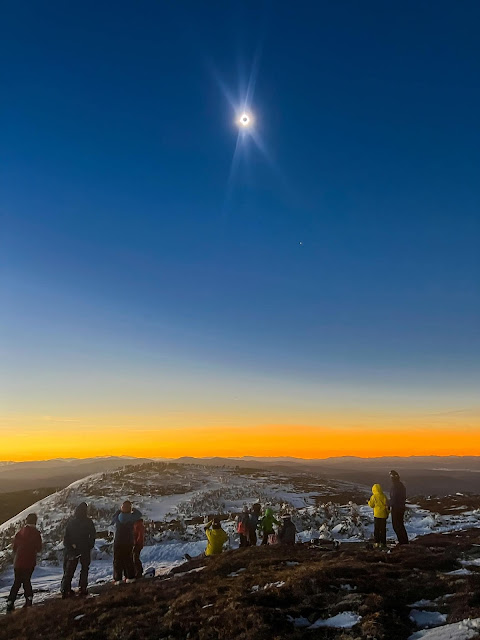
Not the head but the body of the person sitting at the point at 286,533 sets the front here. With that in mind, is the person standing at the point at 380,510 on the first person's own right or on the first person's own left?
on the first person's own right

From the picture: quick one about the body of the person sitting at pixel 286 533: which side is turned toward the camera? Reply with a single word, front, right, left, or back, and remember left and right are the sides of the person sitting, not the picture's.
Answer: back

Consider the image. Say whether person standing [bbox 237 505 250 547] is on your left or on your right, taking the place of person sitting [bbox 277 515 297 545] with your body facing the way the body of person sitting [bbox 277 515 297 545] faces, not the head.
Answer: on your left

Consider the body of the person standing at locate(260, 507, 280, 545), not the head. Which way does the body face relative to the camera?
away from the camera

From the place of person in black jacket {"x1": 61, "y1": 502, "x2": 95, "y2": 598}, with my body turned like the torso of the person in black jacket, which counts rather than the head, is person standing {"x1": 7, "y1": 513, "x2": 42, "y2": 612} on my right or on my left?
on my left

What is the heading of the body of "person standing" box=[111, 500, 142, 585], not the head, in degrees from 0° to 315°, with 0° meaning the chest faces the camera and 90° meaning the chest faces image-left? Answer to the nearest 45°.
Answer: approximately 180°

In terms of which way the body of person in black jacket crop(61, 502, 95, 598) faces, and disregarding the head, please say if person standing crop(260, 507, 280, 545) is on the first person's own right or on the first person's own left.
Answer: on the first person's own right

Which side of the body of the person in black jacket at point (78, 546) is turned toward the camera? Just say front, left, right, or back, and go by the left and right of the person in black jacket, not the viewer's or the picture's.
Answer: back

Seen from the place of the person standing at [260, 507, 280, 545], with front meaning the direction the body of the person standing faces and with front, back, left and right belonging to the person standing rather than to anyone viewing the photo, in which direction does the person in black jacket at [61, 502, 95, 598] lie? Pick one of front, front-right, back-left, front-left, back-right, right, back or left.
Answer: back-left

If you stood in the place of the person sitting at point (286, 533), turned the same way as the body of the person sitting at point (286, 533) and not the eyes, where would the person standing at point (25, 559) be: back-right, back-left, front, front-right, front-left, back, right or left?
back-left

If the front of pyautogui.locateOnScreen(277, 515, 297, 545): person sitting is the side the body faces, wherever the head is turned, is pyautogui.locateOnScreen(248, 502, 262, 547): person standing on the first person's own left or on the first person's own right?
on the first person's own left

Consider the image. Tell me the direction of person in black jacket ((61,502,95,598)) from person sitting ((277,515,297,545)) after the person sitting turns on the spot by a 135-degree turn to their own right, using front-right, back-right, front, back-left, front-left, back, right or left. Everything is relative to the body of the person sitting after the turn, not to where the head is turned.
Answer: right

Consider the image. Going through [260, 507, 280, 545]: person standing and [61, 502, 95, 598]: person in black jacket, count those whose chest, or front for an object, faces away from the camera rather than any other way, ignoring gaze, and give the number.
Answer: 2
